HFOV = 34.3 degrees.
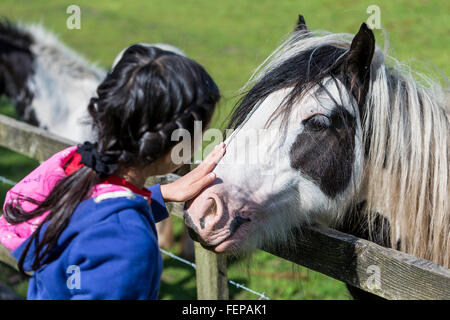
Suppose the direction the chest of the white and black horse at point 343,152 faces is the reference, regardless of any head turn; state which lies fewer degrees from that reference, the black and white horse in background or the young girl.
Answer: the young girl

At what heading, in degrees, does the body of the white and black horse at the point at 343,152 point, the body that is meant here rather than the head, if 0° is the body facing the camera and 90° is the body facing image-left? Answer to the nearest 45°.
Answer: approximately 45°

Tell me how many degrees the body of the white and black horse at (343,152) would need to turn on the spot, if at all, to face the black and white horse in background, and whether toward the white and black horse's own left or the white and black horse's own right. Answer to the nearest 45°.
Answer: approximately 90° to the white and black horse's own right

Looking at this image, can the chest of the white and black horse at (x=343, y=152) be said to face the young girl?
yes

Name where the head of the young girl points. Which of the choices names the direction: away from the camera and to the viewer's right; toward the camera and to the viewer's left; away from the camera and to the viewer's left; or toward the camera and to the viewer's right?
away from the camera and to the viewer's right
